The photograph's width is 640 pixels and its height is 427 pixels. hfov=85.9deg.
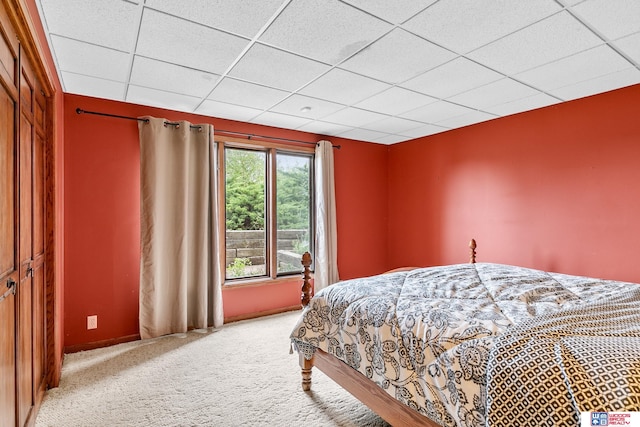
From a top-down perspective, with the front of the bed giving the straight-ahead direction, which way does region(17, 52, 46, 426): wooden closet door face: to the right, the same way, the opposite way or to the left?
to the right

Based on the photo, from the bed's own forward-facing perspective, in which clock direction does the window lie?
The window is roughly at 12 o'clock from the bed.

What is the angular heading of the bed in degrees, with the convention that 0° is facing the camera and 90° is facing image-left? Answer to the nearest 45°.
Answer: approximately 135°

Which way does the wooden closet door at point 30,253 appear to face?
to the viewer's right

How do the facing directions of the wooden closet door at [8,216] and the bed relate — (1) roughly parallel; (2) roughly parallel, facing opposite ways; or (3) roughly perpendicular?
roughly perpendicular

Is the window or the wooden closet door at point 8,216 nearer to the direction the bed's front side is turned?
the window

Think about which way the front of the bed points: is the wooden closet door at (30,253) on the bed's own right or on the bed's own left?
on the bed's own left

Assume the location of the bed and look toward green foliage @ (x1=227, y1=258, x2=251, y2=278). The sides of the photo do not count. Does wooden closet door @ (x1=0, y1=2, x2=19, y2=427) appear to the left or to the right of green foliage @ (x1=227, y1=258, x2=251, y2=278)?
left

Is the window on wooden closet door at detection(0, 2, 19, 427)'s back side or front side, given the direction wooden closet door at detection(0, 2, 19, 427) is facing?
on the front side

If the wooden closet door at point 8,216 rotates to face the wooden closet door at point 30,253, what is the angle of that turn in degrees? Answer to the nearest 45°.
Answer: approximately 90° to its left

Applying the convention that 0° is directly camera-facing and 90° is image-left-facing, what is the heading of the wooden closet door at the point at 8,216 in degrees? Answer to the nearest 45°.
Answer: approximately 270°

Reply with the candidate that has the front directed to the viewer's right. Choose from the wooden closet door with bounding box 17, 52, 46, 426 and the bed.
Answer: the wooden closet door
